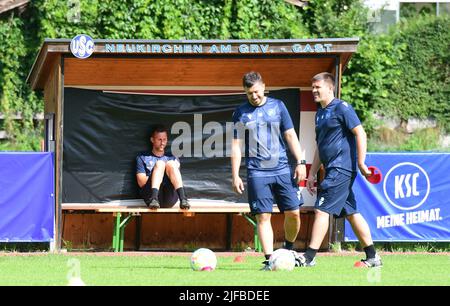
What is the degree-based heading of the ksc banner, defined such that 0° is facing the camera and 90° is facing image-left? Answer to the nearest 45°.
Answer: approximately 0°

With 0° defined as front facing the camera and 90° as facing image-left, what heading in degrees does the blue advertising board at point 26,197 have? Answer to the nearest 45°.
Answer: approximately 0°

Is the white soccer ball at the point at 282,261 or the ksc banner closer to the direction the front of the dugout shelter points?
the white soccer ball

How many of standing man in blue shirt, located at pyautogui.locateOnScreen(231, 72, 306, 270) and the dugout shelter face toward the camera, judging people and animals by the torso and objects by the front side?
2

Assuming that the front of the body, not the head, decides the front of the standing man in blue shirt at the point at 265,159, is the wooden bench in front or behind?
behind

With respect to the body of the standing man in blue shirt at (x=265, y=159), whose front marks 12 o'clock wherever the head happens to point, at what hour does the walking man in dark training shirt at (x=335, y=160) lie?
The walking man in dark training shirt is roughly at 9 o'clock from the standing man in blue shirt.

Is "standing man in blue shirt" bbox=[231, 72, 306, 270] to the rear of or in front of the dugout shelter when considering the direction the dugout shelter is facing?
in front
